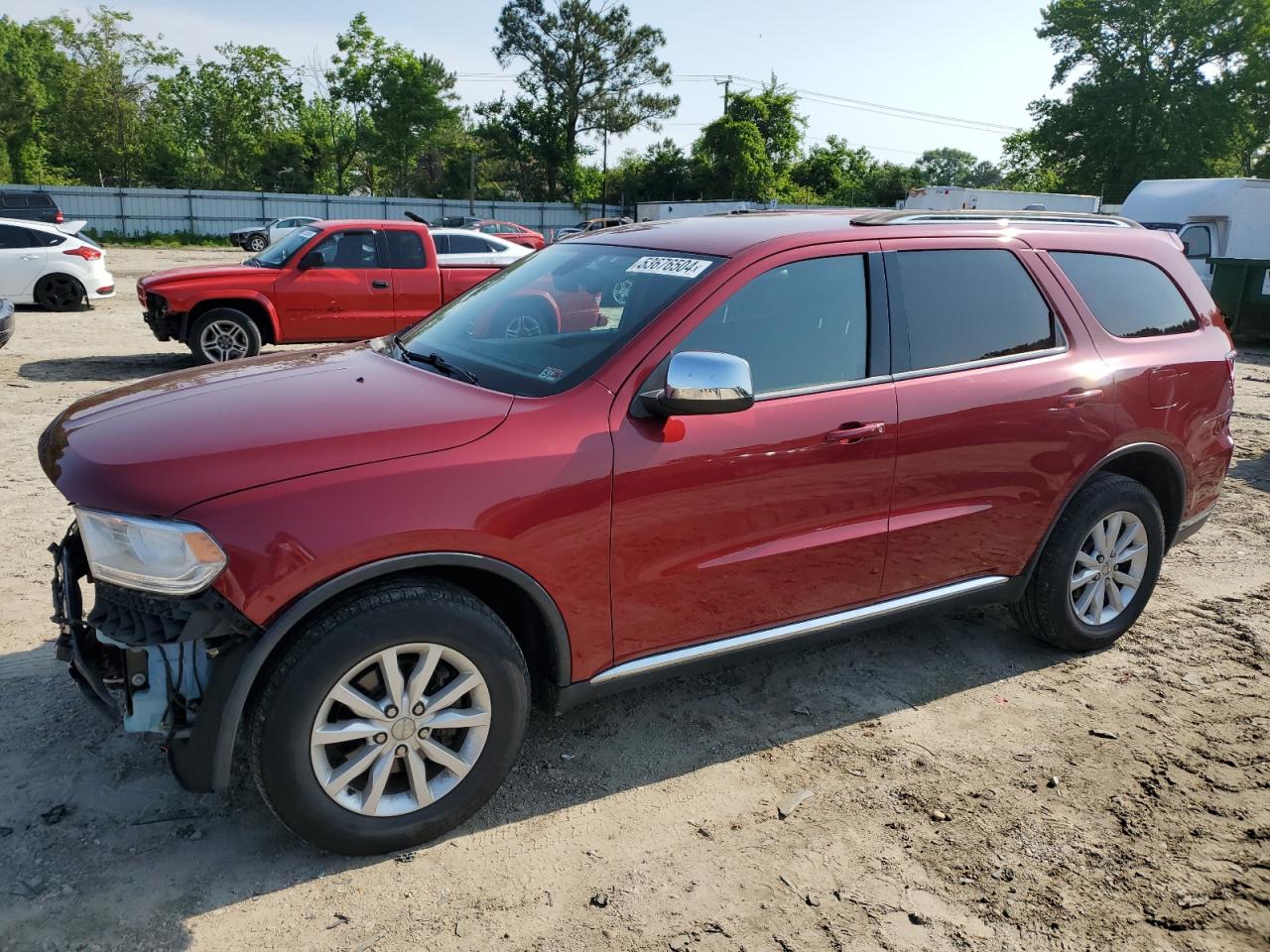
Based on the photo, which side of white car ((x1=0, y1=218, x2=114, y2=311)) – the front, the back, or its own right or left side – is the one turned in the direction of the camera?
left

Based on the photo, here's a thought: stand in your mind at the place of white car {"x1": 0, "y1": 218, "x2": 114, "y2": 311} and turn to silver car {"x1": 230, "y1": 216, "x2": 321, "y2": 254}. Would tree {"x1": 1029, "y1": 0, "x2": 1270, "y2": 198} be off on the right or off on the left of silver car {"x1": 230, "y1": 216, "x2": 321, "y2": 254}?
right

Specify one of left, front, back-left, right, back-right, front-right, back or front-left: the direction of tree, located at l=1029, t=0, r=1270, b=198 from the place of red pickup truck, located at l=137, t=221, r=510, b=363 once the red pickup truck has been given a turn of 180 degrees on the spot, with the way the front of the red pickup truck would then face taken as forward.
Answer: front-left

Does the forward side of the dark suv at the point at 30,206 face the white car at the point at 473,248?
no

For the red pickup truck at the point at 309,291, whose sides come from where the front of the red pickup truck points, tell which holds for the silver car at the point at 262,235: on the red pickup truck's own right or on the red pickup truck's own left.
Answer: on the red pickup truck's own right

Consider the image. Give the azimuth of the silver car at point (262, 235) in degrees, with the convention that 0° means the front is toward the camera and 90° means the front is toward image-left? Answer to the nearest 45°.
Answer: approximately 45°

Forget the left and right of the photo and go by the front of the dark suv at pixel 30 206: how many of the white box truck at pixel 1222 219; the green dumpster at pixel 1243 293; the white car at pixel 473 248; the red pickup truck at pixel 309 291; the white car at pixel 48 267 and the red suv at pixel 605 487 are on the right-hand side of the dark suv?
0

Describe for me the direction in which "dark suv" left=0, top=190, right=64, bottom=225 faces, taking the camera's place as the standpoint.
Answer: facing to the left of the viewer

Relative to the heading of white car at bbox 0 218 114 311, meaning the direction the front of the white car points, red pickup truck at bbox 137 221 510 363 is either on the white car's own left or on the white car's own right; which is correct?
on the white car's own left

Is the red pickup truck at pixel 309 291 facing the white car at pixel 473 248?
no

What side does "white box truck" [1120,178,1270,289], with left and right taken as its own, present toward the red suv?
left

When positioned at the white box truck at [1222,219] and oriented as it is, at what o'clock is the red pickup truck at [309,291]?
The red pickup truck is roughly at 10 o'clock from the white box truck.

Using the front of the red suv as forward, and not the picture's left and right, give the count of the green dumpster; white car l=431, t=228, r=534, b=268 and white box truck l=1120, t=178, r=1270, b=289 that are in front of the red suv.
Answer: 0

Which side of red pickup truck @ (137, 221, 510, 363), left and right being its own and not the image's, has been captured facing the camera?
left

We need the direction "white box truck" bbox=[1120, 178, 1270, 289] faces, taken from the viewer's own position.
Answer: facing to the left of the viewer

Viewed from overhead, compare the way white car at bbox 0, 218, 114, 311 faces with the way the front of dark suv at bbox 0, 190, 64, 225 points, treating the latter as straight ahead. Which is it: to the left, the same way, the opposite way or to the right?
the same way

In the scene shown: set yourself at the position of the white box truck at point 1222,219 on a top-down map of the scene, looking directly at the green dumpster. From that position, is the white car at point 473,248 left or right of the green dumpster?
right
